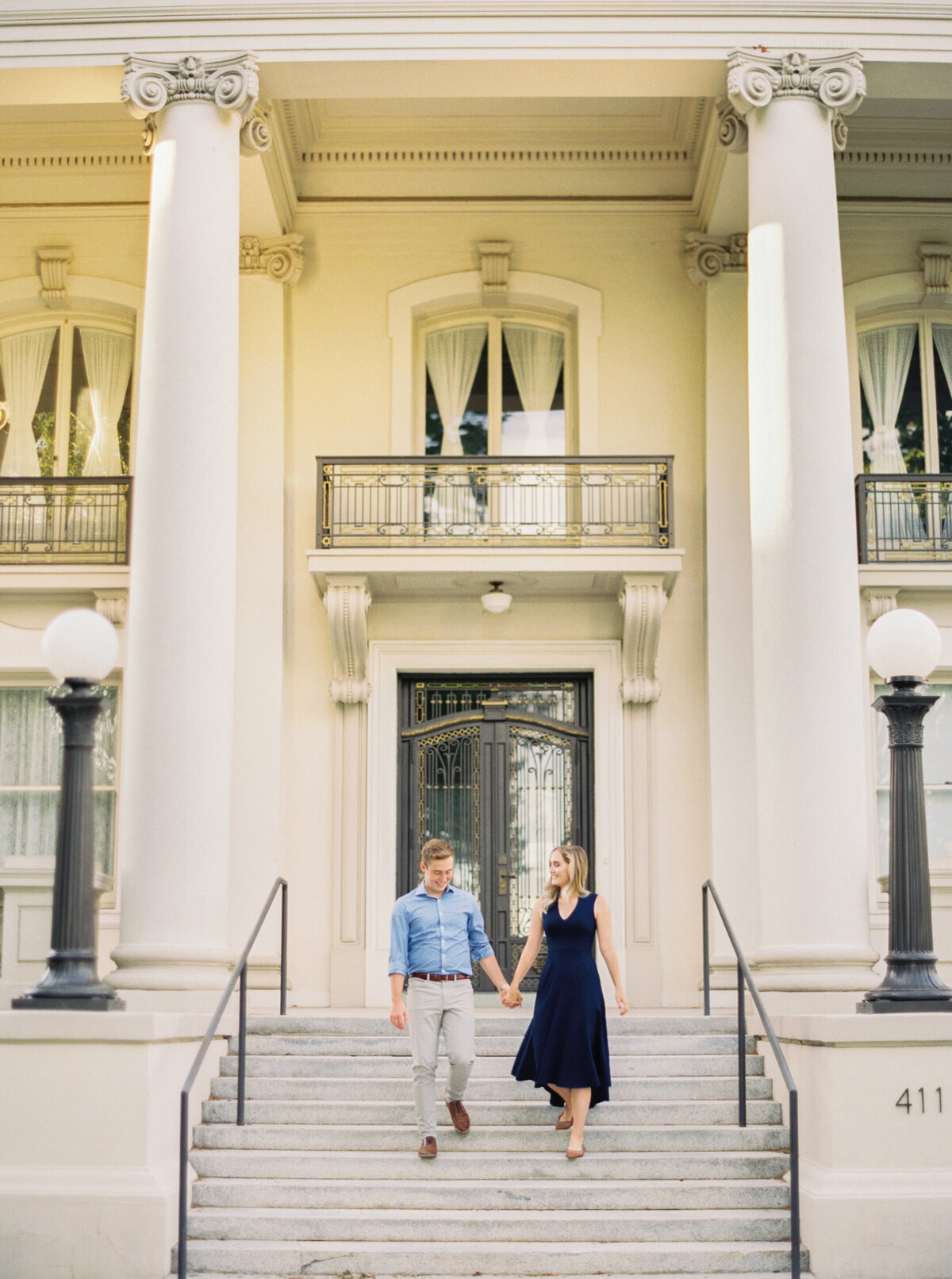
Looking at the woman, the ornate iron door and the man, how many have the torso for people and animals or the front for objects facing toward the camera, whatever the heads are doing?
3

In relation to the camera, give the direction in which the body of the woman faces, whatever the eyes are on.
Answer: toward the camera

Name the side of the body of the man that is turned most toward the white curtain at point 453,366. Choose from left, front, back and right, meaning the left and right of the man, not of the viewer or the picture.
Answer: back

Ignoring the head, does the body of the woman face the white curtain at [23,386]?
no

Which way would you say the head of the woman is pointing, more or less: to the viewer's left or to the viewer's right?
to the viewer's left

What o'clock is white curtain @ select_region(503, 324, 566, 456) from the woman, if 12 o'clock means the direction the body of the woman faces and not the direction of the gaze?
The white curtain is roughly at 6 o'clock from the woman.

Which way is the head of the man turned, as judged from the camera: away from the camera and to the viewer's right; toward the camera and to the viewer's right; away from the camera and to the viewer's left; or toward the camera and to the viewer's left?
toward the camera and to the viewer's right

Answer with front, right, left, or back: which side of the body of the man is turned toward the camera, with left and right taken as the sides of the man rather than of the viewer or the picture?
front

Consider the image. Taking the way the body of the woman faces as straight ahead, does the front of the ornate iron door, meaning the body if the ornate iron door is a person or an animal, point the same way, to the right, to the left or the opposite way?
the same way

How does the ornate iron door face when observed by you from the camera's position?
facing the viewer

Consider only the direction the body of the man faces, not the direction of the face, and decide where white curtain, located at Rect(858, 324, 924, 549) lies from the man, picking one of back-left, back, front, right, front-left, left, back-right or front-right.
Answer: back-left

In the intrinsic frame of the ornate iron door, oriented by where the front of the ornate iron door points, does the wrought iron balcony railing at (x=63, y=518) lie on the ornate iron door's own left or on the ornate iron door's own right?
on the ornate iron door's own right

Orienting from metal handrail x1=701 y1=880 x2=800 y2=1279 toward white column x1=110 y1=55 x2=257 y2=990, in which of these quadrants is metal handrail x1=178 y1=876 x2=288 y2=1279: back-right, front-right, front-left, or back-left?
front-left

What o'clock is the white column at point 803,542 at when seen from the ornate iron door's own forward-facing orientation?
The white column is roughly at 11 o'clock from the ornate iron door.

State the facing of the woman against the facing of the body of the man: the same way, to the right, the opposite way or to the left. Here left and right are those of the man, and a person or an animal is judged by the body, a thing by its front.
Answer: the same way

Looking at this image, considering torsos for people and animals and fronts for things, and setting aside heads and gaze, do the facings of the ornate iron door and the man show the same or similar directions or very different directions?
same or similar directions

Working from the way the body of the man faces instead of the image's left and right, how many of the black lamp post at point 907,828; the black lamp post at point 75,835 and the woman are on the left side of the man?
2

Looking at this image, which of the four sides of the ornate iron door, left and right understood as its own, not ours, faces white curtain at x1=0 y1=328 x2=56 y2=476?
right

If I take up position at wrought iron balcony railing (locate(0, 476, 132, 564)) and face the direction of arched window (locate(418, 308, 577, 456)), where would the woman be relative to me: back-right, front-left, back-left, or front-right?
front-right

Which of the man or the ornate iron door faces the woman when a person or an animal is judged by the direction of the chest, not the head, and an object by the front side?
the ornate iron door
